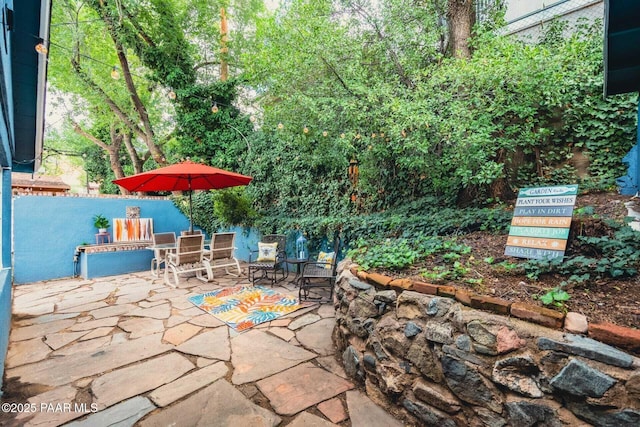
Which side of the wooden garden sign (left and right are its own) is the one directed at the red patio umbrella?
right

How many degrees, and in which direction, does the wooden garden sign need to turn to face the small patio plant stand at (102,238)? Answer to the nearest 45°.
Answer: approximately 90° to its right

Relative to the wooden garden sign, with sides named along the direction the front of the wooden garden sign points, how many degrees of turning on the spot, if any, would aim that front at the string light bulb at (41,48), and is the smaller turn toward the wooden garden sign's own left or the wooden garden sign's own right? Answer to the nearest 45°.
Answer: approximately 45° to the wooden garden sign's own right

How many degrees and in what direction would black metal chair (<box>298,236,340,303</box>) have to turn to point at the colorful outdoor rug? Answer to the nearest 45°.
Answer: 0° — it already faces it

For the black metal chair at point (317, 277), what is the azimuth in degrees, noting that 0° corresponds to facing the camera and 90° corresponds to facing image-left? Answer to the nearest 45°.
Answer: approximately 90°

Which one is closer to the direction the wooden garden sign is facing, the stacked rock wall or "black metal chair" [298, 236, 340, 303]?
the stacked rock wall

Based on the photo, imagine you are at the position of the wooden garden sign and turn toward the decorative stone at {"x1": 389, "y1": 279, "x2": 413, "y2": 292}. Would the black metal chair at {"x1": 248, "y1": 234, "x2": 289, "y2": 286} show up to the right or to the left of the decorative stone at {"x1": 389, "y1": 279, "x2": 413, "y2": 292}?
right

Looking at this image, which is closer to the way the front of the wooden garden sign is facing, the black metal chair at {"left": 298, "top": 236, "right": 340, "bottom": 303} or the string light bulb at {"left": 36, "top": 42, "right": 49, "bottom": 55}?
the string light bulb

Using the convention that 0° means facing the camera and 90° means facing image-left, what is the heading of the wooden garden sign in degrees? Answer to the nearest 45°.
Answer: approximately 0°

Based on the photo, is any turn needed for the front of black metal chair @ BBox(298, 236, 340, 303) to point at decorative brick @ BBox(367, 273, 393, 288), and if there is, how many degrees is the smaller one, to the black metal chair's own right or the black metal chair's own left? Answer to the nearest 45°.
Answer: approximately 90° to the black metal chair's own left

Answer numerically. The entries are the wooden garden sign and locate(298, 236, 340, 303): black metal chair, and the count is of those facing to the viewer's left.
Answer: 1
